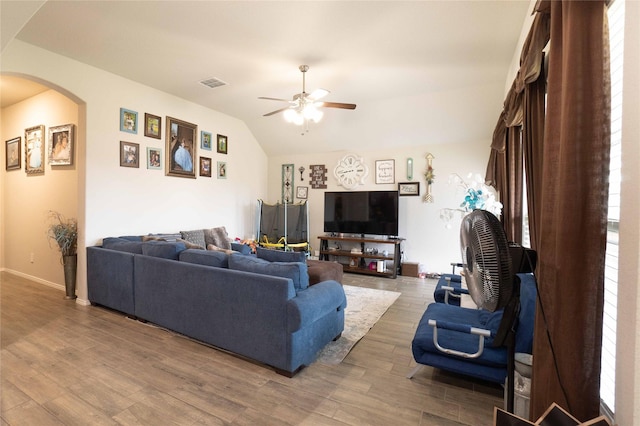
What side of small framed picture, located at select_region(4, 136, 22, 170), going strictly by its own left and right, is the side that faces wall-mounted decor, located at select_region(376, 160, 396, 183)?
left

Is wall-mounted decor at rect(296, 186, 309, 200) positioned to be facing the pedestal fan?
yes

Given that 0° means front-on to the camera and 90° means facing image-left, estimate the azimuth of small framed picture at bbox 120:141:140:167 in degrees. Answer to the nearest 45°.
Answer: approximately 315°

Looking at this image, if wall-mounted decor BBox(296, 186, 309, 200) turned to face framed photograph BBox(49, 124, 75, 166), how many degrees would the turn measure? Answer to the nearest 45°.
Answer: approximately 45° to its right

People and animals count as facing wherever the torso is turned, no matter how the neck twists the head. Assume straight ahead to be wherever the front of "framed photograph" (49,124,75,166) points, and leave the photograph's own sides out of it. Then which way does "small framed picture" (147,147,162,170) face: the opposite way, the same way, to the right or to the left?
to the left

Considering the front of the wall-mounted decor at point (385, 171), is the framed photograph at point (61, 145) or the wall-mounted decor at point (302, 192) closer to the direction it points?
the framed photograph

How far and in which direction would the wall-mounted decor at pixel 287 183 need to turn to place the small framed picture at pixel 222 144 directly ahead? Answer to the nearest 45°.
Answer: approximately 45° to its right

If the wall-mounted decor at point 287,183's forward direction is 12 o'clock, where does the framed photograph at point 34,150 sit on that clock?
The framed photograph is roughly at 2 o'clock from the wall-mounted decor.

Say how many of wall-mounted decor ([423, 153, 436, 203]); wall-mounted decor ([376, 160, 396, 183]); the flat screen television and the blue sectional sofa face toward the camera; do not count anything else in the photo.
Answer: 3
